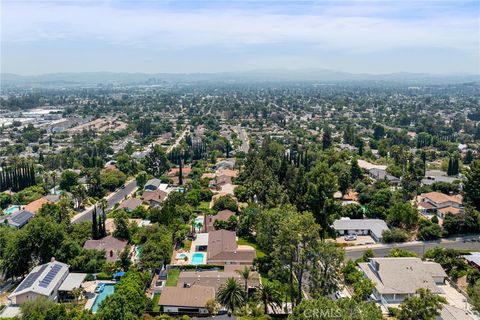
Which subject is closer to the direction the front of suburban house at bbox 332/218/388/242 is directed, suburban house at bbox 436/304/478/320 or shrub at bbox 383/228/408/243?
the suburban house

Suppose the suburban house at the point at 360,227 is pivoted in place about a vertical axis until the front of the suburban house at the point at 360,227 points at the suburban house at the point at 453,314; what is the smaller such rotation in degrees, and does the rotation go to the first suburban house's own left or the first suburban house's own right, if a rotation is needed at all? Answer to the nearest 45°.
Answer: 0° — it already faces it

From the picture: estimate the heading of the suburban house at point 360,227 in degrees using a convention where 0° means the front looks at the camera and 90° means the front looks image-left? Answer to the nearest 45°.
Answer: approximately 0°

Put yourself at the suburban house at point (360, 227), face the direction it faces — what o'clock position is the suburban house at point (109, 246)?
the suburban house at point (109, 246) is roughly at 2 o'clock from the suburban house at point (360, 227).

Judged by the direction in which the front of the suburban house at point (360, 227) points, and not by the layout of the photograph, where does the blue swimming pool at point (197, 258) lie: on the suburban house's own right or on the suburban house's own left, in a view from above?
on the suburban house's own right
